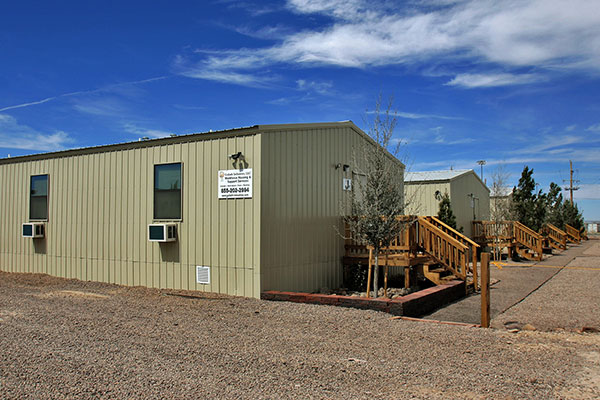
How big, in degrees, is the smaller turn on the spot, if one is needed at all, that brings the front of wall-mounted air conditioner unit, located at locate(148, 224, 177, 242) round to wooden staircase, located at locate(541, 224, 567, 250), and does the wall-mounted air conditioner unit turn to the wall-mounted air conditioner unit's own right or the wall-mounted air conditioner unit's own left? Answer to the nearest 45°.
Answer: approximately 180°

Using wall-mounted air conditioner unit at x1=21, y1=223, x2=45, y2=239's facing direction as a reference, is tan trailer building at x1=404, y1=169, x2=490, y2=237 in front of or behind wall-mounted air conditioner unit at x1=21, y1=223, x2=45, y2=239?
behind

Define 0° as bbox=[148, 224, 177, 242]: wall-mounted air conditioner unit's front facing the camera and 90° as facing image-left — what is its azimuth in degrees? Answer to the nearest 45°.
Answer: approximately 45°

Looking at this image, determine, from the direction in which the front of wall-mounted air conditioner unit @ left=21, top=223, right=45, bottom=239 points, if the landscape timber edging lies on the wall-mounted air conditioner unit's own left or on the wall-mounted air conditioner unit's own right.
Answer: on the wall-mounted air conditioner unit's own left

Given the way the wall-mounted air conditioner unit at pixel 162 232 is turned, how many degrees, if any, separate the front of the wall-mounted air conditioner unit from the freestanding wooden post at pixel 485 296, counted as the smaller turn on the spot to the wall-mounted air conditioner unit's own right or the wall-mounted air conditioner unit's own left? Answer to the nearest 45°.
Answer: approximately 90° to the wall-mounted air conditioner unit's own left

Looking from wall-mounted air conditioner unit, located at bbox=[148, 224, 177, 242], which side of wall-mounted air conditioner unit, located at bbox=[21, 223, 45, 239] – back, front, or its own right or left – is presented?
left

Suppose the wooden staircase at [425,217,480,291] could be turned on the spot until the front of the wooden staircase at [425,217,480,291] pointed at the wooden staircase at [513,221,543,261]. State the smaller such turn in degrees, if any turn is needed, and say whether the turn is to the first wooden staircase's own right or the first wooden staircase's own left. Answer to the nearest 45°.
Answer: approximately 90° to the first wooden staircase's own left

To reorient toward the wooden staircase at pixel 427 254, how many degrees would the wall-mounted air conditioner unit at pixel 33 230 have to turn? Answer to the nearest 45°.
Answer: approximately 90° to its left

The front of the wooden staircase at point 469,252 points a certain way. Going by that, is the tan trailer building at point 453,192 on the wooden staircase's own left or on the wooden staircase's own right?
on the wooden staircase's own left

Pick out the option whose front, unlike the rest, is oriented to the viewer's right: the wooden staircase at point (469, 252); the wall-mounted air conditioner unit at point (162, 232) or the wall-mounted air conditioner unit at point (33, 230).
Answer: the wooden staircase

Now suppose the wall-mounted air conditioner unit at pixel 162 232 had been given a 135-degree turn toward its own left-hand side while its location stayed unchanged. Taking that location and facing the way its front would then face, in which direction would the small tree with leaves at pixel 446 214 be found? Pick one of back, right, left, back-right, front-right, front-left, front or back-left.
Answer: front-left

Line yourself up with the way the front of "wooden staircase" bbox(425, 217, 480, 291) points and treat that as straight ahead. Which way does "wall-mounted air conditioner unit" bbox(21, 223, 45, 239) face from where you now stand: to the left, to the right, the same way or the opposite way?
to the right

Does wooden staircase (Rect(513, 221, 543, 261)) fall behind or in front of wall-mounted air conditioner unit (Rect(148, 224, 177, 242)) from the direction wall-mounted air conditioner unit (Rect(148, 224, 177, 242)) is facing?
behind

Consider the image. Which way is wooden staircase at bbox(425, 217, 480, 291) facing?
to the viewer's right

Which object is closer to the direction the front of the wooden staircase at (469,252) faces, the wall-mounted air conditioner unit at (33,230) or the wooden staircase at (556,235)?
the wooden staircase

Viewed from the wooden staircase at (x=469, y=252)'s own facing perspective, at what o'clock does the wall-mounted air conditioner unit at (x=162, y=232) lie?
The wall-mounted air conditioner unit is roughly at 5 o'clock from the wooden staircase.
